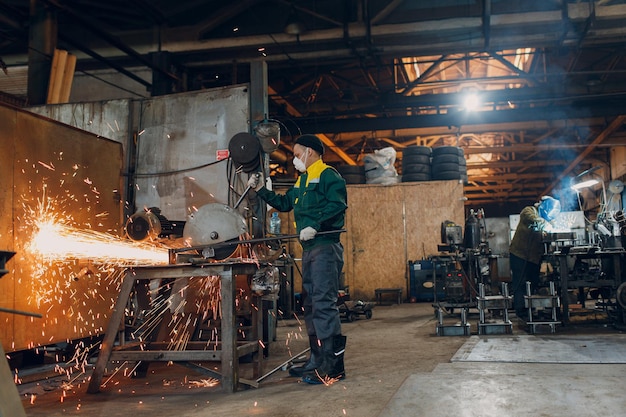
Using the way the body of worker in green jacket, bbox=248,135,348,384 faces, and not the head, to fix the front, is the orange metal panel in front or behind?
in front

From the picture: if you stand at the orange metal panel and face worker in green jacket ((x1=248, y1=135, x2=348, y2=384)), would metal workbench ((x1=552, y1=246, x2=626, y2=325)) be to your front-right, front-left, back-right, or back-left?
front-left

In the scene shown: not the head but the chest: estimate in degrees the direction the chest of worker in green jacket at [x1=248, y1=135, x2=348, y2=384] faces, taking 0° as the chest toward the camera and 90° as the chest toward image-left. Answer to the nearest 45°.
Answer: approximately 90°

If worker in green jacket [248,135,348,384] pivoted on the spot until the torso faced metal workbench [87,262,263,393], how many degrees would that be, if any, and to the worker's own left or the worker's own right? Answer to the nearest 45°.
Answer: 0° — they already face it

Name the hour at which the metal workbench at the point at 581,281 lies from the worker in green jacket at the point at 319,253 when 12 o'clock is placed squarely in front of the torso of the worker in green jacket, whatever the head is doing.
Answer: The metal workbench is roughly at 5 o'clock from the worker in green jacket.

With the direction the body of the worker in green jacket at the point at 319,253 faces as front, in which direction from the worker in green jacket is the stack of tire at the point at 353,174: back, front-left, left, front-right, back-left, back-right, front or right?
right

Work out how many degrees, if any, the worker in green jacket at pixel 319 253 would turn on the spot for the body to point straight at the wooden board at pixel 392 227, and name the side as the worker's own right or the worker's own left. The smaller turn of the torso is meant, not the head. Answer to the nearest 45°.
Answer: approximately 90° to the worker's own right

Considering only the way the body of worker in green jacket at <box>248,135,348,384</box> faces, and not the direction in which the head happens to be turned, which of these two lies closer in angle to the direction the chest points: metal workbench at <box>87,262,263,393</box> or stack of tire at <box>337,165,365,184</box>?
the metal workbench

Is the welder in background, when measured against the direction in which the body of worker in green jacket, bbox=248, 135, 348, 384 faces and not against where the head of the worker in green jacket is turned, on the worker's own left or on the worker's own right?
on the worker's own right

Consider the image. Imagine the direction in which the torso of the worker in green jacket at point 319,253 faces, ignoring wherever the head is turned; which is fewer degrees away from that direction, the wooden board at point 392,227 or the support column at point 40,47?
the support column

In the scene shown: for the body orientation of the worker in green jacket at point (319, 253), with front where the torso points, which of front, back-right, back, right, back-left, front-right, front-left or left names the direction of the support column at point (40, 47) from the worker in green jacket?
front-right

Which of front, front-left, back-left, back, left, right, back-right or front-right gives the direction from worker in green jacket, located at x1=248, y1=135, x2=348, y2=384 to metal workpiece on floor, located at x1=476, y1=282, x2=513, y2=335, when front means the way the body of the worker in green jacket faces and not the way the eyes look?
back-right

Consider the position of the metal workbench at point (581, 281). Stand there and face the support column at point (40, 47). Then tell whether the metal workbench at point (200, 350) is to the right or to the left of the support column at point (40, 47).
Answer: left

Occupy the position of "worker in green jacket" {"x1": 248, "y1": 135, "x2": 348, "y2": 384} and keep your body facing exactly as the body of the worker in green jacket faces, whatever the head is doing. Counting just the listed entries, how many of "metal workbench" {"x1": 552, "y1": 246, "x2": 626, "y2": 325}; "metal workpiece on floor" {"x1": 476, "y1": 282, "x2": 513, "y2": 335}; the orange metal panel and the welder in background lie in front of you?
1
